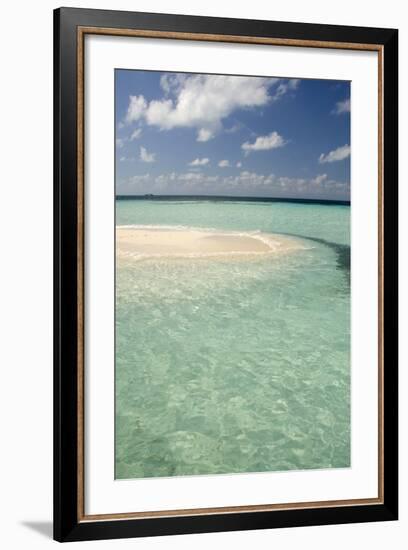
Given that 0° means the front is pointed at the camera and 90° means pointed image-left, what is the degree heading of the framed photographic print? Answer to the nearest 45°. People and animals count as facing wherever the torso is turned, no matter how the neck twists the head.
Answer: approximately 315°
